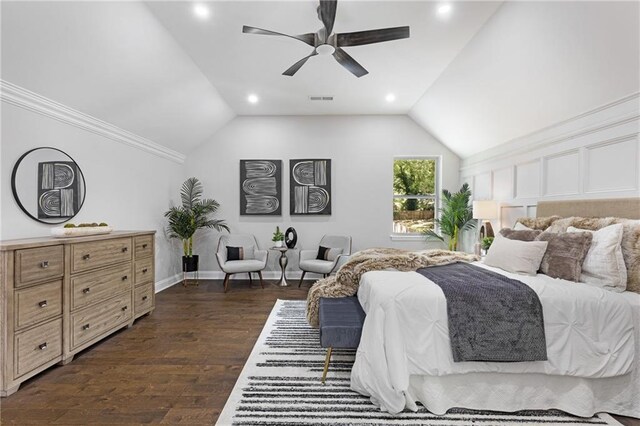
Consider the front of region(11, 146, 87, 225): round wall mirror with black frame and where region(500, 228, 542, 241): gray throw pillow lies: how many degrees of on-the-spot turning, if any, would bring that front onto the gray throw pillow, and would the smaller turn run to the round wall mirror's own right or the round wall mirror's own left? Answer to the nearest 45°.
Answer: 0° — it already faces it

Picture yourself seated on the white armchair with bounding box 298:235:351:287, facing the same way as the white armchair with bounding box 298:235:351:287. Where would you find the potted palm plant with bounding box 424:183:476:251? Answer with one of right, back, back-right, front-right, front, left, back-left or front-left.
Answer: back-left

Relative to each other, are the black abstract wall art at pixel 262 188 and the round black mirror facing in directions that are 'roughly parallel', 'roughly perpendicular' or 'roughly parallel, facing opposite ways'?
roughly perpendicular

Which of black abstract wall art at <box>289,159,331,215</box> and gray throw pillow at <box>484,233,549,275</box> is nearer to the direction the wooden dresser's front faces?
the gray throw pillow

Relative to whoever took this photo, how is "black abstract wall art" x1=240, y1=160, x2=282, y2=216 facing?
facing the viewer

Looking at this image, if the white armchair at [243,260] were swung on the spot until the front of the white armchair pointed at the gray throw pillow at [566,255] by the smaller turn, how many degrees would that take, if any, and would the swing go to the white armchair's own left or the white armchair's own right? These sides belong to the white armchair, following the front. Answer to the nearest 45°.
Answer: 0° — it already faces it

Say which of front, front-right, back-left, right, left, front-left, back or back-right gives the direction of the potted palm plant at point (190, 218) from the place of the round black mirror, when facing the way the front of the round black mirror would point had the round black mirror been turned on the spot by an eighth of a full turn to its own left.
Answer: front-left

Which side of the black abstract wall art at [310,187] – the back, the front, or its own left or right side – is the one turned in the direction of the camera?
front

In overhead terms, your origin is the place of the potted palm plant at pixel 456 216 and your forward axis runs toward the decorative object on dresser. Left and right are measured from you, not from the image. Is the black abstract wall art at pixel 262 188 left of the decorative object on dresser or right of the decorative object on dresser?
right

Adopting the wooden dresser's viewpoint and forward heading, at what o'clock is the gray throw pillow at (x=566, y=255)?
The gray throw pillow is roughly at 12 o'clock from the wooden dresser.

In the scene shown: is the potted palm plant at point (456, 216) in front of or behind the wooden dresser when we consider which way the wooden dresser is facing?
in front

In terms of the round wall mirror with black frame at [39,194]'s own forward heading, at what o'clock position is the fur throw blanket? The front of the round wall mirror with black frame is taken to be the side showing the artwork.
The fur throw blanket is roughly at 12 o'clock from the round wall mirror with black frame.

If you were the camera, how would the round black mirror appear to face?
facing the viewer and to the right of the viewer

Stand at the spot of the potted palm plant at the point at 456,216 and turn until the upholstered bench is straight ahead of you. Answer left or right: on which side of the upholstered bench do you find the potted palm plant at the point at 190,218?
right

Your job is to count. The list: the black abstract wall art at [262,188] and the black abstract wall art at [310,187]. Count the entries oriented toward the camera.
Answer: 2

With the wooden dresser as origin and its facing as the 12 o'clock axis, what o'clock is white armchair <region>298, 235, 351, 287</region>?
The white armchair is roughly at 10 o'clock from the wooden dresser.

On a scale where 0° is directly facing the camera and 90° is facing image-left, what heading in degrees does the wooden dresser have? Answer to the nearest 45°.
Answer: approximately 315°

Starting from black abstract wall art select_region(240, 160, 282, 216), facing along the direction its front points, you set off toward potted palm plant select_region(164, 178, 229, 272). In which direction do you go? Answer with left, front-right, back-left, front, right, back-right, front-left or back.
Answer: right
